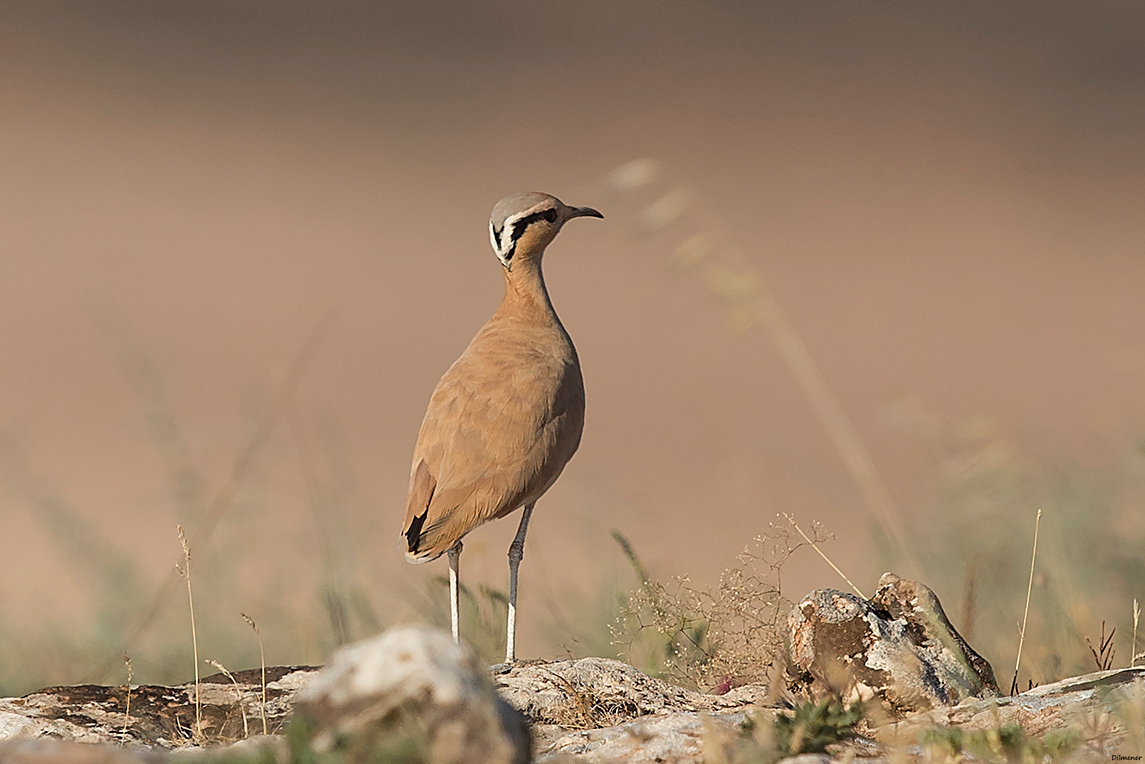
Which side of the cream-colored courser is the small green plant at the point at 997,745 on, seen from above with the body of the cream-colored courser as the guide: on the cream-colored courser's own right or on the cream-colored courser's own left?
on the cream-colored courser's own right

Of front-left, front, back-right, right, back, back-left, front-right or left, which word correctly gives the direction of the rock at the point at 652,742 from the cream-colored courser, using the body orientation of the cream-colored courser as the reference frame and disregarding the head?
back-right

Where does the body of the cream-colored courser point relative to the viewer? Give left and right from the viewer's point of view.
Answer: facing away from the viewer and to the right of the viewer

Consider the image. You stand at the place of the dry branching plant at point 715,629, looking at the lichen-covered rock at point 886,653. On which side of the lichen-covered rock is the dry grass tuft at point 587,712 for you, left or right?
right

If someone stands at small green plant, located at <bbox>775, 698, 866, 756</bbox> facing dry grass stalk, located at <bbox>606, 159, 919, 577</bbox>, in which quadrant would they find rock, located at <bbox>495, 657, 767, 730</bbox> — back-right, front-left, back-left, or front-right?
front-left

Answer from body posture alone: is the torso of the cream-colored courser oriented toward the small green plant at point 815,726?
no

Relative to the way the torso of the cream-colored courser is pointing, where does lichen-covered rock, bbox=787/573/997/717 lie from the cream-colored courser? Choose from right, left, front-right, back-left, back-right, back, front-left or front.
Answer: right

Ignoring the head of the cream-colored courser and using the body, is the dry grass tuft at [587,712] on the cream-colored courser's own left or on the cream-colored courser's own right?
on the cream-colored courser's own right

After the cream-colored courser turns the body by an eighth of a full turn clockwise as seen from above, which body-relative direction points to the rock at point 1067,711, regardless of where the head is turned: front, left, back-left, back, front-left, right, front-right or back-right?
front-right

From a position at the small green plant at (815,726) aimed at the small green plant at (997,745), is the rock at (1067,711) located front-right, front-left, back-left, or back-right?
front-left

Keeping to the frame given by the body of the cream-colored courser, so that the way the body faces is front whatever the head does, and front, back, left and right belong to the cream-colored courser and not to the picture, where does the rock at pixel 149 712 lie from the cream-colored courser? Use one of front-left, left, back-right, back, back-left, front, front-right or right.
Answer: back

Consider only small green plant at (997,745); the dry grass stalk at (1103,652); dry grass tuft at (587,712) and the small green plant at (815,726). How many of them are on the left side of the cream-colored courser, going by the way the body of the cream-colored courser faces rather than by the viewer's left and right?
0
